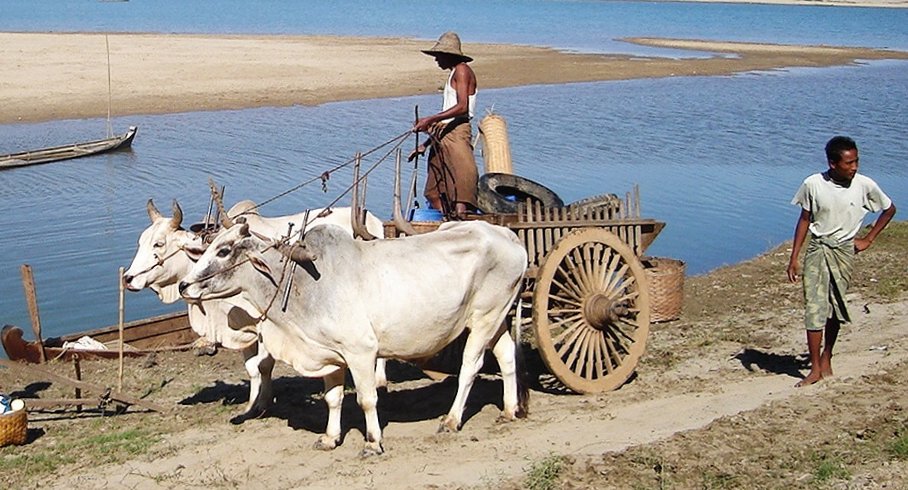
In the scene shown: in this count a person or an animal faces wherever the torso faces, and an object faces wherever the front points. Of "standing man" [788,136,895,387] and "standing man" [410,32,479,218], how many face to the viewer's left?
1

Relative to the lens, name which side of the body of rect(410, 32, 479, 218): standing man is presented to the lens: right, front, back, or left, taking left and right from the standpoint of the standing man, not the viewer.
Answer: left

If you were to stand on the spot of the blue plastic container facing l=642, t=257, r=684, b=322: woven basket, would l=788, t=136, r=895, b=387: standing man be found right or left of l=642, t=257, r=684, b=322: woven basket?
right

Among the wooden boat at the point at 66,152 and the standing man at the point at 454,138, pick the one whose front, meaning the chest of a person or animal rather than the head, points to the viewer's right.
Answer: the wooden boat

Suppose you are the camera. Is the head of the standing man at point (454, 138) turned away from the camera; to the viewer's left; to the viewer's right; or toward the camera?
to the viewer's left

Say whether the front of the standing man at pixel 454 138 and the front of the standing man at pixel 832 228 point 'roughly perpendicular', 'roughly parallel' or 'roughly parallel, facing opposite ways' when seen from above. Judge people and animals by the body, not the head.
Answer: roughly perpendicular

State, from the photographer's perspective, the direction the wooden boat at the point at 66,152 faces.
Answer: facing to the right of the viewer

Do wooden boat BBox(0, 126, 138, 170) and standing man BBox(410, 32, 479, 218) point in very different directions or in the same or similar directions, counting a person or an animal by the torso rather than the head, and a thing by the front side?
very different directions

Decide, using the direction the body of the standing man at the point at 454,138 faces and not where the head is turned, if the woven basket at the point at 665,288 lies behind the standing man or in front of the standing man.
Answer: behind

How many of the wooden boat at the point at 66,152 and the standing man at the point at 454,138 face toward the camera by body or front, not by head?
0

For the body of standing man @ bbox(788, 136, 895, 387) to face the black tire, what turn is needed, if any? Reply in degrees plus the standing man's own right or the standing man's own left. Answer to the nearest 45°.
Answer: approximately 90° to the standing man's own right

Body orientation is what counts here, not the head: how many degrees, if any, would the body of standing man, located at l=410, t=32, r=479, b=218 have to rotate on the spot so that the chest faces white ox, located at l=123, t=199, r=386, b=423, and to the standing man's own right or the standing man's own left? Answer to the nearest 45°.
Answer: approximately 45° to the standing man's own left

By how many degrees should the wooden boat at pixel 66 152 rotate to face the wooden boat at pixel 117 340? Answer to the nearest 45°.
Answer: approximately 90° to its right

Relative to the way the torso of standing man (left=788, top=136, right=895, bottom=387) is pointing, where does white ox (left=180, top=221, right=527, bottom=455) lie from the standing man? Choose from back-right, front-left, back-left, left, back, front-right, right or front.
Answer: front-right

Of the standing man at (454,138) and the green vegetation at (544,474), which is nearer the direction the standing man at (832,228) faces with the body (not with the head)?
the green vegetation

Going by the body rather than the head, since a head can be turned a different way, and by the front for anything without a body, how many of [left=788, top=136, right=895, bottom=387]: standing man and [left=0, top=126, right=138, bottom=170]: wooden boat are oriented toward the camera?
1
